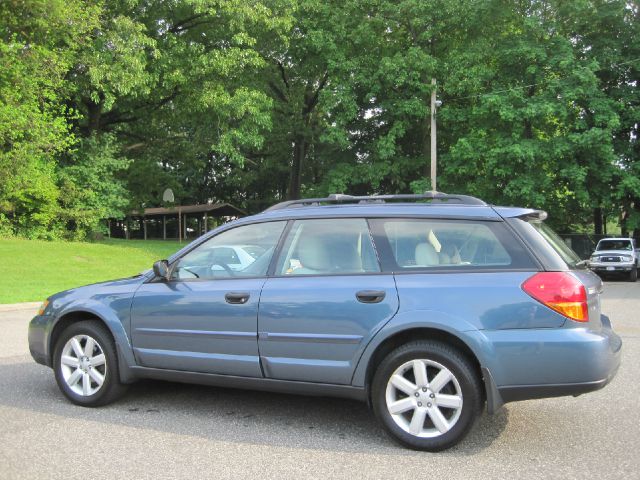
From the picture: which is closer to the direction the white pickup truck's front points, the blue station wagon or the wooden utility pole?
the blue station wagon

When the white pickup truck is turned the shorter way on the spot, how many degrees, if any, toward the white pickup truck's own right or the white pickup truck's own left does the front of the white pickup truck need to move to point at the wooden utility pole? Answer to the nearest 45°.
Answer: approximately 90° to the white pickup truck's own right

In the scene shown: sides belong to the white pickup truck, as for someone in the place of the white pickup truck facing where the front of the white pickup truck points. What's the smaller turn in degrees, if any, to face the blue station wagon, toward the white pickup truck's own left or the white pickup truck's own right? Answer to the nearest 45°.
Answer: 0° — it already faces it

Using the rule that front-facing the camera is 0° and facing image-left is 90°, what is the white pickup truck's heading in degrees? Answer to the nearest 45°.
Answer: approximately 0°
